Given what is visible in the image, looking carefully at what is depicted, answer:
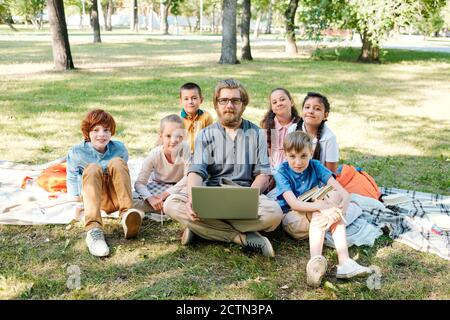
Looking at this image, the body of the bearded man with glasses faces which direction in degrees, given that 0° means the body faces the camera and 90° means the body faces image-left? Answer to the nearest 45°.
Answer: approximately 0°

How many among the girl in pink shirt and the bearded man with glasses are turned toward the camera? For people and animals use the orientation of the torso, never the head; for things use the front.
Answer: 2

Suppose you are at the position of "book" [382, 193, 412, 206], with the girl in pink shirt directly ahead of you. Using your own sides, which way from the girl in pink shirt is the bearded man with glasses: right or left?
left

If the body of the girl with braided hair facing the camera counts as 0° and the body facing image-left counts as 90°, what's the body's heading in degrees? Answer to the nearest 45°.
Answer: approximately 45°

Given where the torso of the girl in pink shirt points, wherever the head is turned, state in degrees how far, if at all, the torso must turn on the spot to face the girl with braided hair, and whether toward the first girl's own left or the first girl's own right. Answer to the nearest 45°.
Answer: approximately 45° to the first girl's own left

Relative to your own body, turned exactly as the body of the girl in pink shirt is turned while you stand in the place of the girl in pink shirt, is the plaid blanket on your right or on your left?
on your left

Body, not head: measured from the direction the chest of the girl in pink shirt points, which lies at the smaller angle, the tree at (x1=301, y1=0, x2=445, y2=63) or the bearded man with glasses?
the bearded man with glasses
